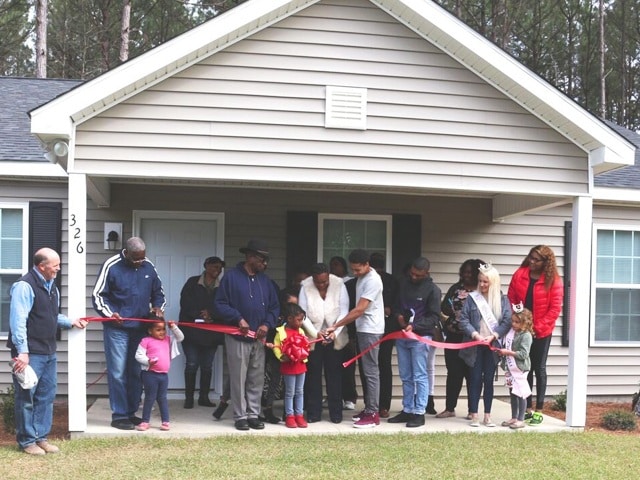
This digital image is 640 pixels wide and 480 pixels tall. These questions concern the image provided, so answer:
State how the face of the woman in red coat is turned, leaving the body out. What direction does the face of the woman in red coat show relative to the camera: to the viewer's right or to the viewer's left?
to the viewer's left

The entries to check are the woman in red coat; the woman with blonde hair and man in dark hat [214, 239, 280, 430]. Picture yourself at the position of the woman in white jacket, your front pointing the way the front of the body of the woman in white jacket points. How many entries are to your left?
2

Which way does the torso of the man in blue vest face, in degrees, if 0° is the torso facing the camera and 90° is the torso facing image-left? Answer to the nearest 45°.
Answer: approximately 315°

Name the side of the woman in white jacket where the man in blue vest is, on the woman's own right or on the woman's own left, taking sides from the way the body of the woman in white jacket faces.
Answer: on the woman's own right

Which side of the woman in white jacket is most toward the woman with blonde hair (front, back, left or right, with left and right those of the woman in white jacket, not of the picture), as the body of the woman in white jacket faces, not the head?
left

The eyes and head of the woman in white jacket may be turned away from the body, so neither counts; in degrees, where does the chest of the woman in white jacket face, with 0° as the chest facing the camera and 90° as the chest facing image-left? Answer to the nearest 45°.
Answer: approximately 0°

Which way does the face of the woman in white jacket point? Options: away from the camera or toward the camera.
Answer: toward the camera

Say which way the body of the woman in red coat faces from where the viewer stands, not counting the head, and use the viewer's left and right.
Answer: facing the viewer and to the left of the viewer

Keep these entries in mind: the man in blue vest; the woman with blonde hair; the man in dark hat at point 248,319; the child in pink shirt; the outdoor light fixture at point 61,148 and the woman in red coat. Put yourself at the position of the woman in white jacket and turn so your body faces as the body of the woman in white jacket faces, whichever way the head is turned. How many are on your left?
2

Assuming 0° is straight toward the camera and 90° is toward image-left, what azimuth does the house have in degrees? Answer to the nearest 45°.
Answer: approximately 0°
